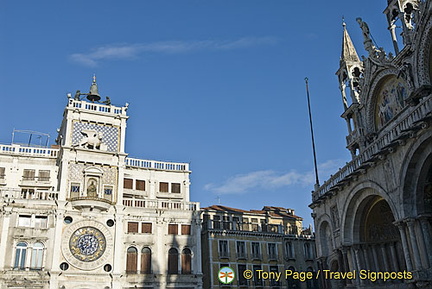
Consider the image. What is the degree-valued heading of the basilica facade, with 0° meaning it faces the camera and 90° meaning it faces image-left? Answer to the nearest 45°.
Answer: approximately 45°

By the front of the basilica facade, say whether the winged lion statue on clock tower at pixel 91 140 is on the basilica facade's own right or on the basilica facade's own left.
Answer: on the basilica facade's own right
